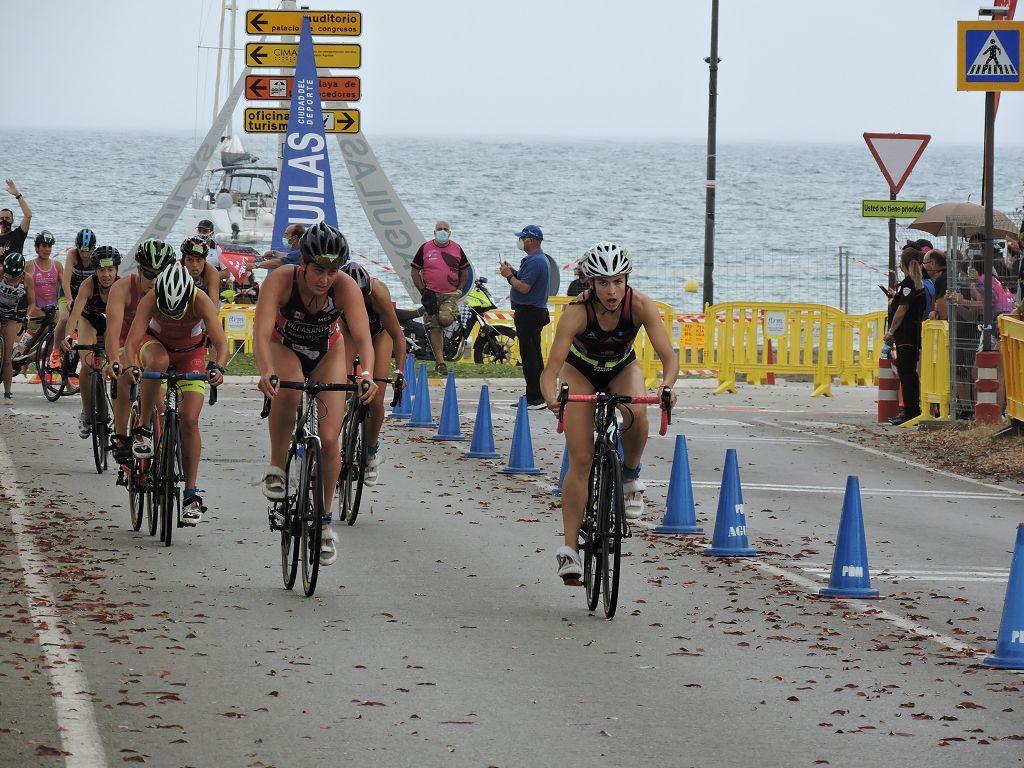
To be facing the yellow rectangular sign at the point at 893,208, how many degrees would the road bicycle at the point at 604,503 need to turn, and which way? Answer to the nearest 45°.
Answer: approximately 180°

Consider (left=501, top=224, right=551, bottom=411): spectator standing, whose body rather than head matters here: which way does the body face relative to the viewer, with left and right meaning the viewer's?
facing to the left of the viewer

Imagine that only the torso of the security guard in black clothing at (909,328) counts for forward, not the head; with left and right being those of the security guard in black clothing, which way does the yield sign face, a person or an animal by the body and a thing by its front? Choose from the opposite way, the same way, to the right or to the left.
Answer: to the left

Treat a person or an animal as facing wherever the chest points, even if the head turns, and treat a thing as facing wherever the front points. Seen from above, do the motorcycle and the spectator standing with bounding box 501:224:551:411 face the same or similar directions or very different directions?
very different directions

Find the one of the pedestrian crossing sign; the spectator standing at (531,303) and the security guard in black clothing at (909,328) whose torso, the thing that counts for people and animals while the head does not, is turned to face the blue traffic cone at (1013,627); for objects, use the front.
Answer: the pedestrian crossing sign

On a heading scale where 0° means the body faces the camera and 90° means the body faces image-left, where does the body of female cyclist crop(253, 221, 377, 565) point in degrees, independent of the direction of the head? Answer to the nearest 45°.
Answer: approximately 0°

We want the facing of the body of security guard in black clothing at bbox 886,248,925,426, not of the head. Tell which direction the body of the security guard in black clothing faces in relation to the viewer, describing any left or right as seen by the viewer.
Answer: facing to the left of the viewer
